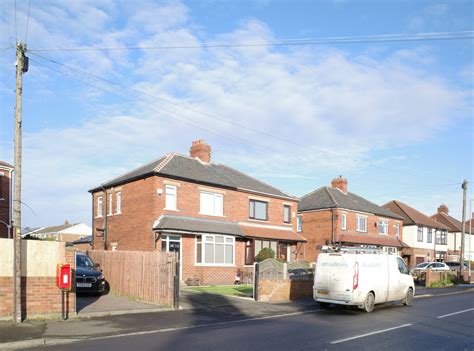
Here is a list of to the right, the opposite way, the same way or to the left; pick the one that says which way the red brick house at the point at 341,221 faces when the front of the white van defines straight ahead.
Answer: to the right

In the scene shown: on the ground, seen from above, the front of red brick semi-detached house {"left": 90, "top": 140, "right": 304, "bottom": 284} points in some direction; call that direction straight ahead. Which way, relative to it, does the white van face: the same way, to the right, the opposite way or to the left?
to the left

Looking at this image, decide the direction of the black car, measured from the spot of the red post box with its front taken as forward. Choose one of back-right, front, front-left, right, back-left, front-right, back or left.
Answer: back-left

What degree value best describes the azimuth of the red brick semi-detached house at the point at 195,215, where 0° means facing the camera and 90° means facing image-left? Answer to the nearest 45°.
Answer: approximately 315°

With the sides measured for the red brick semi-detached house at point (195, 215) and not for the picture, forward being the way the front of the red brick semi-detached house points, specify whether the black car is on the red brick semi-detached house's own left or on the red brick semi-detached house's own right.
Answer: on the red brick semi-detached house's own right

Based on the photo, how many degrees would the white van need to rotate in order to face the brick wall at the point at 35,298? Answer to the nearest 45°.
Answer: approximately 180°

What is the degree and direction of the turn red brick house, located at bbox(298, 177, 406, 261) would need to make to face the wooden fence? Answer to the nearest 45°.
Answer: approximately 45° to its right

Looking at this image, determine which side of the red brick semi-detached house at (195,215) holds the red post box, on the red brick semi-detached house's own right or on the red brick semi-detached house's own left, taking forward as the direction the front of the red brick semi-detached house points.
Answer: on the red brick semi-detached house's own right

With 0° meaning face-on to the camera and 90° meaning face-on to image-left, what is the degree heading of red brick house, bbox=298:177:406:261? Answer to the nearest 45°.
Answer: approximately 315°
